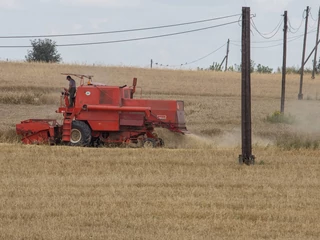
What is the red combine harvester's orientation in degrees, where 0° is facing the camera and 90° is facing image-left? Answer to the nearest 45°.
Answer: approximately 90°

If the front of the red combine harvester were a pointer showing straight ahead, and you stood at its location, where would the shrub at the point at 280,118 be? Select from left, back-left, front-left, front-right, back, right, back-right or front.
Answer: back-right
